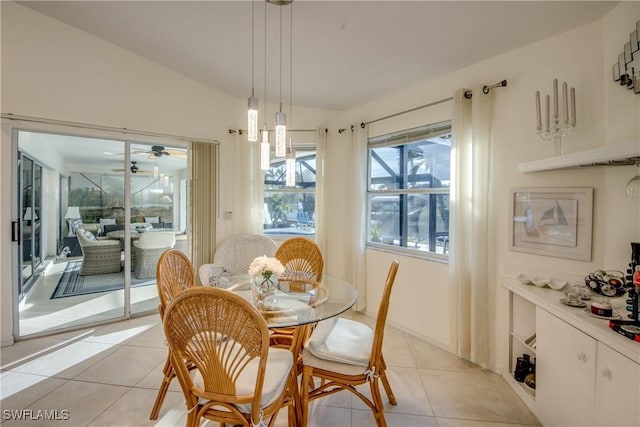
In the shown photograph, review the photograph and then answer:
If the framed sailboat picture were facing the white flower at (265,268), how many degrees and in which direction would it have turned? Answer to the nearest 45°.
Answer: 0° — it already faces it

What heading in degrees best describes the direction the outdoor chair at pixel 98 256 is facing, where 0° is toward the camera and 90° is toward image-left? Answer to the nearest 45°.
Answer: approximately 270°

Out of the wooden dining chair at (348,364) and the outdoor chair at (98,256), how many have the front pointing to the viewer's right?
1

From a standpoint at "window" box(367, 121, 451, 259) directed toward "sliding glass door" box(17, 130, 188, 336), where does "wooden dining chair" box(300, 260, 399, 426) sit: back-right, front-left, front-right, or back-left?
front-left

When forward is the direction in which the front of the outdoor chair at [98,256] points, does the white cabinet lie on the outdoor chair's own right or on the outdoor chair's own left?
on the outdoor chair's own right

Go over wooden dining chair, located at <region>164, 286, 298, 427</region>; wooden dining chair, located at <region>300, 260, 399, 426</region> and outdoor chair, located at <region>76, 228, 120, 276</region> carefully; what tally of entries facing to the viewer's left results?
1

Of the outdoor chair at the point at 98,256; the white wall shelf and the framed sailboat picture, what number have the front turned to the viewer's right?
1

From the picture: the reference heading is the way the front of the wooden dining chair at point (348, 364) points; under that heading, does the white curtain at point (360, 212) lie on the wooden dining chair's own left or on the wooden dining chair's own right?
on the wooden dining chair's own right

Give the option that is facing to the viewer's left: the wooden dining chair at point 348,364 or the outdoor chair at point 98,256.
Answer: the wooden dining chair

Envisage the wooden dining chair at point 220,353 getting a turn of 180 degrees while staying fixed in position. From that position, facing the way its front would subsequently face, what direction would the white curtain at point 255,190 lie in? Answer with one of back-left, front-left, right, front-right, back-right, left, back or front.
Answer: back-right

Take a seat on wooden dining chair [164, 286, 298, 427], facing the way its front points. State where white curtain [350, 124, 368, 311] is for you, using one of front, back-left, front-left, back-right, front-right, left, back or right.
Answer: front

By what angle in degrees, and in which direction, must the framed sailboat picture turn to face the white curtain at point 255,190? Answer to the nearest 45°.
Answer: approximately 45° to its right

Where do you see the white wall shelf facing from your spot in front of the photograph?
facing the viewer and to the left of the viewer

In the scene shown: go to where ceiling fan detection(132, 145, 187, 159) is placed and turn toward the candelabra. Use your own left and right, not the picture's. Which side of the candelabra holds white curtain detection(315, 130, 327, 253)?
left
